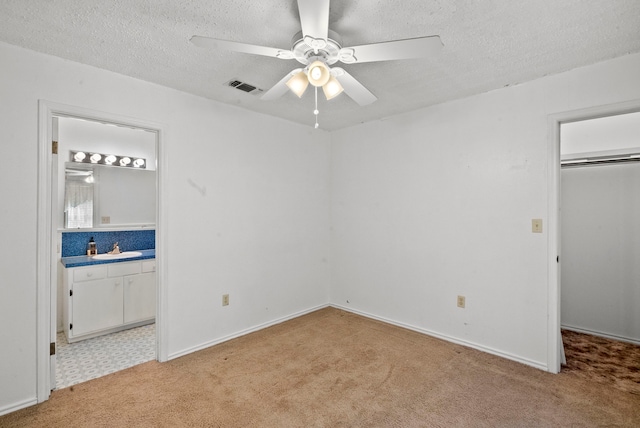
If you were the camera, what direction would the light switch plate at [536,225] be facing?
facing the viewer

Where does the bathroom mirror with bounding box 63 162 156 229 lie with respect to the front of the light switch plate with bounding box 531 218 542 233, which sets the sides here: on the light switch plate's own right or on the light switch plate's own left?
on the light switch plate's own right

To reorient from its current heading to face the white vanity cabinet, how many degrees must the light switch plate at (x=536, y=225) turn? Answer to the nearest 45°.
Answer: approximately 45° to its right

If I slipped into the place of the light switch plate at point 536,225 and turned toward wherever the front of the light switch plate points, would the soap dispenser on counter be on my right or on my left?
on my right

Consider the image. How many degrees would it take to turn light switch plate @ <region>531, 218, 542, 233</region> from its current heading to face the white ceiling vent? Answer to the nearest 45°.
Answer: approximately 45° to its right

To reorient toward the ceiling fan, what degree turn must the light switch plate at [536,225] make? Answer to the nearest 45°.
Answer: approximately 45° to its right
